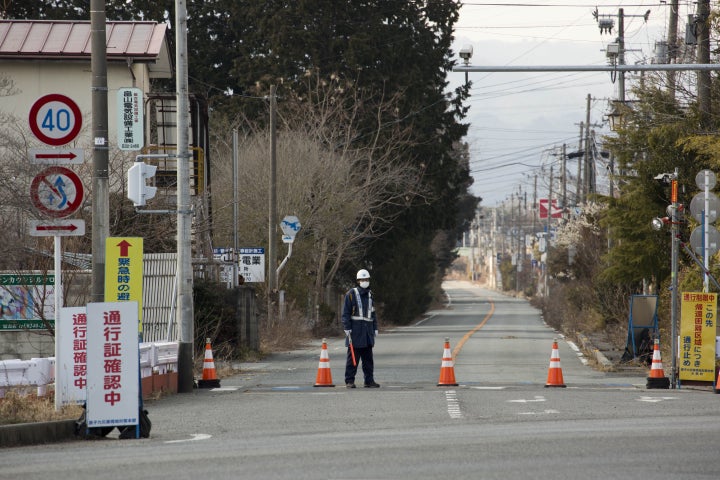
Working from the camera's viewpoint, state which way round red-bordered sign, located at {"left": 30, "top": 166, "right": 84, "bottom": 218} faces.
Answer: facing the viewer

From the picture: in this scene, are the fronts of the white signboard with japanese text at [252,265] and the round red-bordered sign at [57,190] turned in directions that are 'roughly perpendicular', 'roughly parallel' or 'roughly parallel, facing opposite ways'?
roughly parallel

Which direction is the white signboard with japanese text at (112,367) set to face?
toward the camera

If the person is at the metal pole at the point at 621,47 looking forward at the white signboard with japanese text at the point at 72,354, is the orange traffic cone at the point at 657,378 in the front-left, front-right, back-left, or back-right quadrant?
front-left

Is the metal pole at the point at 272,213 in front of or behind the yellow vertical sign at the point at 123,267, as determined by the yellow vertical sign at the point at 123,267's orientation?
behind

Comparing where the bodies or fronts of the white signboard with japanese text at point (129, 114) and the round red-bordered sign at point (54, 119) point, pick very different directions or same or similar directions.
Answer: same or similar directions

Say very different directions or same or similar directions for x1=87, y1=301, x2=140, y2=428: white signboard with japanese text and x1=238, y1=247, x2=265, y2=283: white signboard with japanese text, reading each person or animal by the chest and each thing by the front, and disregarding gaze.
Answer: same or similar directions

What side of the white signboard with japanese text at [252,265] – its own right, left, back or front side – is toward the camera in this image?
front

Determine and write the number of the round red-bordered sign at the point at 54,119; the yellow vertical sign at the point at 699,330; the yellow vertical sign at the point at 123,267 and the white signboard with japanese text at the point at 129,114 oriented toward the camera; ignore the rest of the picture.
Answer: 4

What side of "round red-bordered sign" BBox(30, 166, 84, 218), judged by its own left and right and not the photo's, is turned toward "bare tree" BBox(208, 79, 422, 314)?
back

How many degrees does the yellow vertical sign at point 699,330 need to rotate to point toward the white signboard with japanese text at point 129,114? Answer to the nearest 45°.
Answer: approximately 90° to its right

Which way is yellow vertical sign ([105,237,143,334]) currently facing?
toward the camera

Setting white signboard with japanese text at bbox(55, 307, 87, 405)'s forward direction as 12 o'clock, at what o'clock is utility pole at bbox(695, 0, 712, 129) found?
The utility pole is roughly at 8 o'clock from the white signboard with japanese text.
